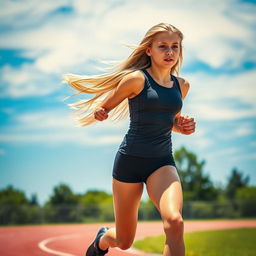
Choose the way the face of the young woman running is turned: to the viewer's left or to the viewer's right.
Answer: to the viewer's right
